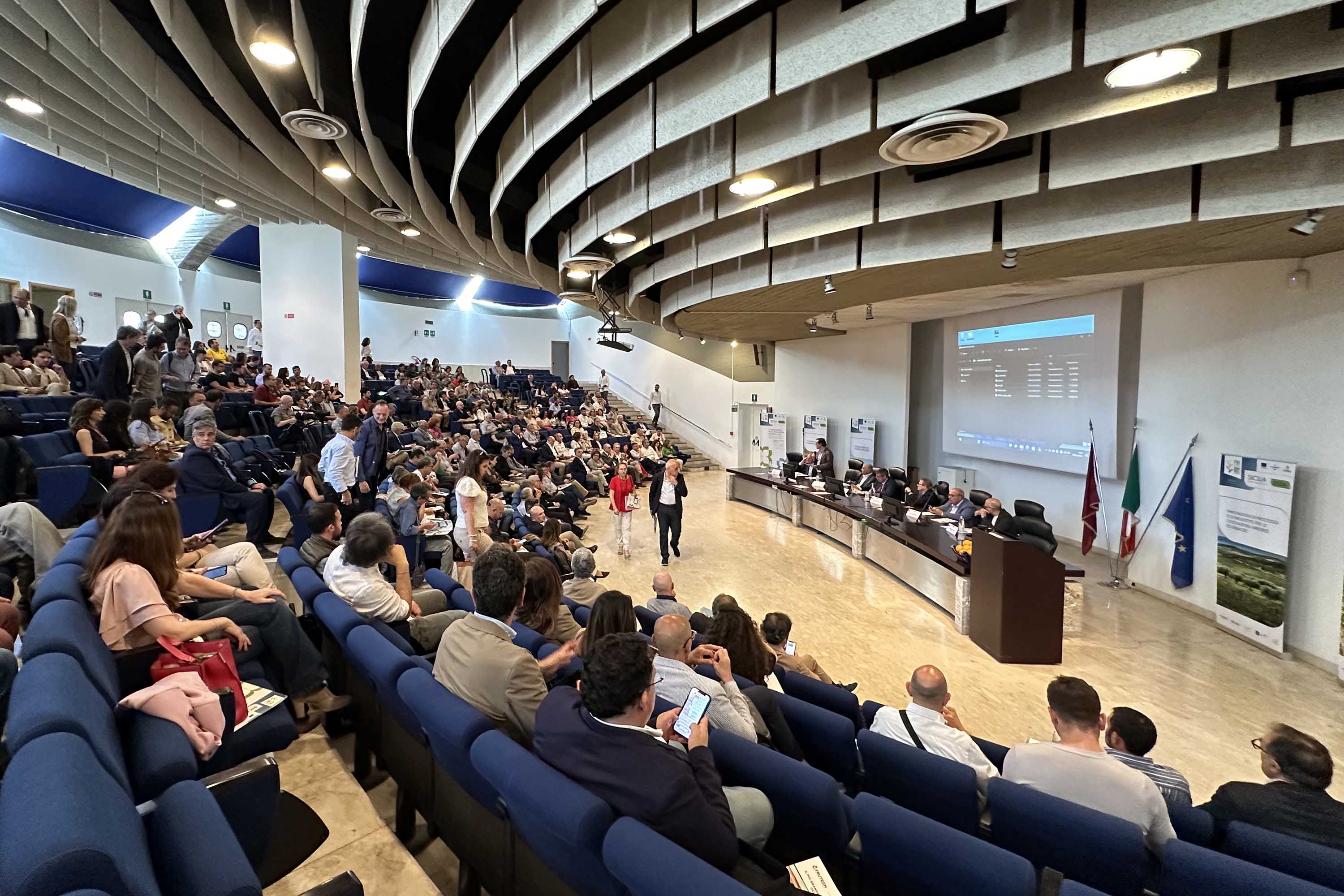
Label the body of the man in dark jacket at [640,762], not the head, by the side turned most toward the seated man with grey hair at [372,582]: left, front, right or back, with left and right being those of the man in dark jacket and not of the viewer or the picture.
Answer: left

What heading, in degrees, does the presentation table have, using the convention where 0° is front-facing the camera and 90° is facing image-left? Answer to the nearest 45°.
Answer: approximately 45°

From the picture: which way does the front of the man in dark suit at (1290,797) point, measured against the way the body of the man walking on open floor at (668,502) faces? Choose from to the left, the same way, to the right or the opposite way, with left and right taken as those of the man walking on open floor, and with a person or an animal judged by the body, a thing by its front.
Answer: the opposite way

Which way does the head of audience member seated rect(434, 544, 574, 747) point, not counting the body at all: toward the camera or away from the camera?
away from the camera

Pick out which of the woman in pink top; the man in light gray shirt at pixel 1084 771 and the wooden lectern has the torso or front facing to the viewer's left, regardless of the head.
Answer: the wooden lectern

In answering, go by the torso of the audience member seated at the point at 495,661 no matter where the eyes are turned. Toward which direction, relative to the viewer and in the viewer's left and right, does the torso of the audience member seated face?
facing away from the viewer and to the right of the viewer

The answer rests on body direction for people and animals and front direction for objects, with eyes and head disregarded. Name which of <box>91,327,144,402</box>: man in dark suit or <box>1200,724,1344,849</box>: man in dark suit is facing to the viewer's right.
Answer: <box>91,327,144,402</box>: man in dark suit

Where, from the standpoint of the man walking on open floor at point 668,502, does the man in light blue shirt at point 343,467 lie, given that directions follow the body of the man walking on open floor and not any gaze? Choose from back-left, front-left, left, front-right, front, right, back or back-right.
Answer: front-right

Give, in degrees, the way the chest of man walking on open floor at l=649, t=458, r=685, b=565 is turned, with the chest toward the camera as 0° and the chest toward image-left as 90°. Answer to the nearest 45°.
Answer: approximately 0°

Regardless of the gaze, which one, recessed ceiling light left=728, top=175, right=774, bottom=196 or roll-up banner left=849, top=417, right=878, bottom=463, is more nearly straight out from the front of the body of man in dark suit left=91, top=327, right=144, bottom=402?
the roll-up banner

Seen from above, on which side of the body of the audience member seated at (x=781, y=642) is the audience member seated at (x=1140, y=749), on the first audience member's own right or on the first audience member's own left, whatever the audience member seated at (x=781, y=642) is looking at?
on the first audience member's own right

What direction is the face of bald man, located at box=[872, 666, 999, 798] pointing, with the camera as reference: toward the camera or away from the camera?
away from the camera

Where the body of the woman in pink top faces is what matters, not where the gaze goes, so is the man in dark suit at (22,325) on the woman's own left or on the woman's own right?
on the woman's own left

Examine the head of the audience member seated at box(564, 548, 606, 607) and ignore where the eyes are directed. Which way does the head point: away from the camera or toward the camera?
away from the camera

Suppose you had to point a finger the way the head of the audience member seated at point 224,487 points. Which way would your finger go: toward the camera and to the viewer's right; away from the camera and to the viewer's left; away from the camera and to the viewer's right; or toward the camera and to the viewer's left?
toward the camera and to the viewer's right

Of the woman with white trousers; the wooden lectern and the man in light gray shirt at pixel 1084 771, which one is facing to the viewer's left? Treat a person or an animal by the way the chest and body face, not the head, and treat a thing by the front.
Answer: the wooden lectern
